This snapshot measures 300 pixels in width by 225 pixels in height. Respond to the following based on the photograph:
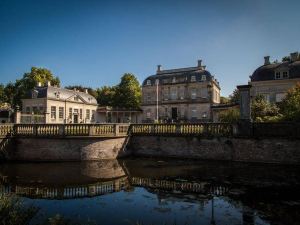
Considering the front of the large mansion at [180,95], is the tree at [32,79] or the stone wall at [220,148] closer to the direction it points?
the stone wall

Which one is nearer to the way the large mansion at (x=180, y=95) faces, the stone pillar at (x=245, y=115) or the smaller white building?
the stone pillar

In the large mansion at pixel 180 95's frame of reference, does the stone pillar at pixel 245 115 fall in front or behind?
in front

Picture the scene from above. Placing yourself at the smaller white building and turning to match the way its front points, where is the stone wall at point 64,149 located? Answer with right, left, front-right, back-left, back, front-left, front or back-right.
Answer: front-right

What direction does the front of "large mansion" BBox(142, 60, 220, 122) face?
toward the camera

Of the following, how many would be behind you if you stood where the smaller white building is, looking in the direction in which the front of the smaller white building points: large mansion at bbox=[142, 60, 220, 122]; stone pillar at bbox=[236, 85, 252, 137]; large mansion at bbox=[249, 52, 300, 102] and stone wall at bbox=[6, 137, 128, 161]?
0

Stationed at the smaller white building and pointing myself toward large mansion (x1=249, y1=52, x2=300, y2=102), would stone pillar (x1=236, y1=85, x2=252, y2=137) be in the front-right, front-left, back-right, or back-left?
front-right

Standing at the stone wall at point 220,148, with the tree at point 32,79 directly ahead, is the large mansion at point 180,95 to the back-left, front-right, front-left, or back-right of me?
front-right

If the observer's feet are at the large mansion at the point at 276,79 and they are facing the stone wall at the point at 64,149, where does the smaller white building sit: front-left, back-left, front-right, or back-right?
front-right

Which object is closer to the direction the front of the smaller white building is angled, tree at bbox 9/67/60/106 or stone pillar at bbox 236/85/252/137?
the stone pillar

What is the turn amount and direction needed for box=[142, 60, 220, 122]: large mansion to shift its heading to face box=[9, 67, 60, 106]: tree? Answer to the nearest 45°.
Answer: approximately 90° to its right

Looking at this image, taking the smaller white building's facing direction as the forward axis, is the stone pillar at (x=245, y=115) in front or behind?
in front

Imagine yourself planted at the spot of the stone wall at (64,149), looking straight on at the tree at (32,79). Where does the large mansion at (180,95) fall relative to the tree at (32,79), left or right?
right

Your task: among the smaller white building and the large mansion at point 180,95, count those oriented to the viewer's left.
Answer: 0

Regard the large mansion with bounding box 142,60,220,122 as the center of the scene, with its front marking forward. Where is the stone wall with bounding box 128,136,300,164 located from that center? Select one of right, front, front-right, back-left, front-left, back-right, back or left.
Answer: front

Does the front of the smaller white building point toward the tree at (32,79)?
no

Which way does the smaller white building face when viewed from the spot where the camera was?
facing the viewer and to the right of the viewer
